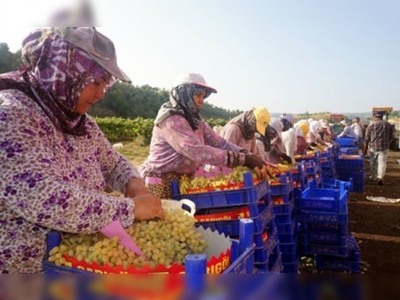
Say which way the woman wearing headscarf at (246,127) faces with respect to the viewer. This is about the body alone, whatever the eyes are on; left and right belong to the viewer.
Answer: facing to the right of the viewer

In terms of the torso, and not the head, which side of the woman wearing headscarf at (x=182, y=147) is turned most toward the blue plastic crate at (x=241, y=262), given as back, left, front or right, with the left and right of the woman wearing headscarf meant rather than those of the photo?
right

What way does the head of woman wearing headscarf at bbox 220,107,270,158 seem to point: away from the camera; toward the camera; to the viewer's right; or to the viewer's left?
to the viewer's right

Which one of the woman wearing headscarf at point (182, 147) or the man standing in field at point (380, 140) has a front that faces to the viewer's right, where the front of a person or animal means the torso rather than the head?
the woman wearing headscarf

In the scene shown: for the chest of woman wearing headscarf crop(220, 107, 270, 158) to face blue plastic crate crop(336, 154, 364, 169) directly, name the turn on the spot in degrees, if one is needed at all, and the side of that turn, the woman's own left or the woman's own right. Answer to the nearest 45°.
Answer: approximately 45° to the woman's own left

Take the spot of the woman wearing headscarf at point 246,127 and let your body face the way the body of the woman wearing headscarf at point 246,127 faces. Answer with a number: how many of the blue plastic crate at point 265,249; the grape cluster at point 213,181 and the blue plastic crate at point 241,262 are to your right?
3

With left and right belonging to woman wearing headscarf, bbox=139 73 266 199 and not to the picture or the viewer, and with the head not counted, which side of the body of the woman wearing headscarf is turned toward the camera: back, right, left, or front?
right
